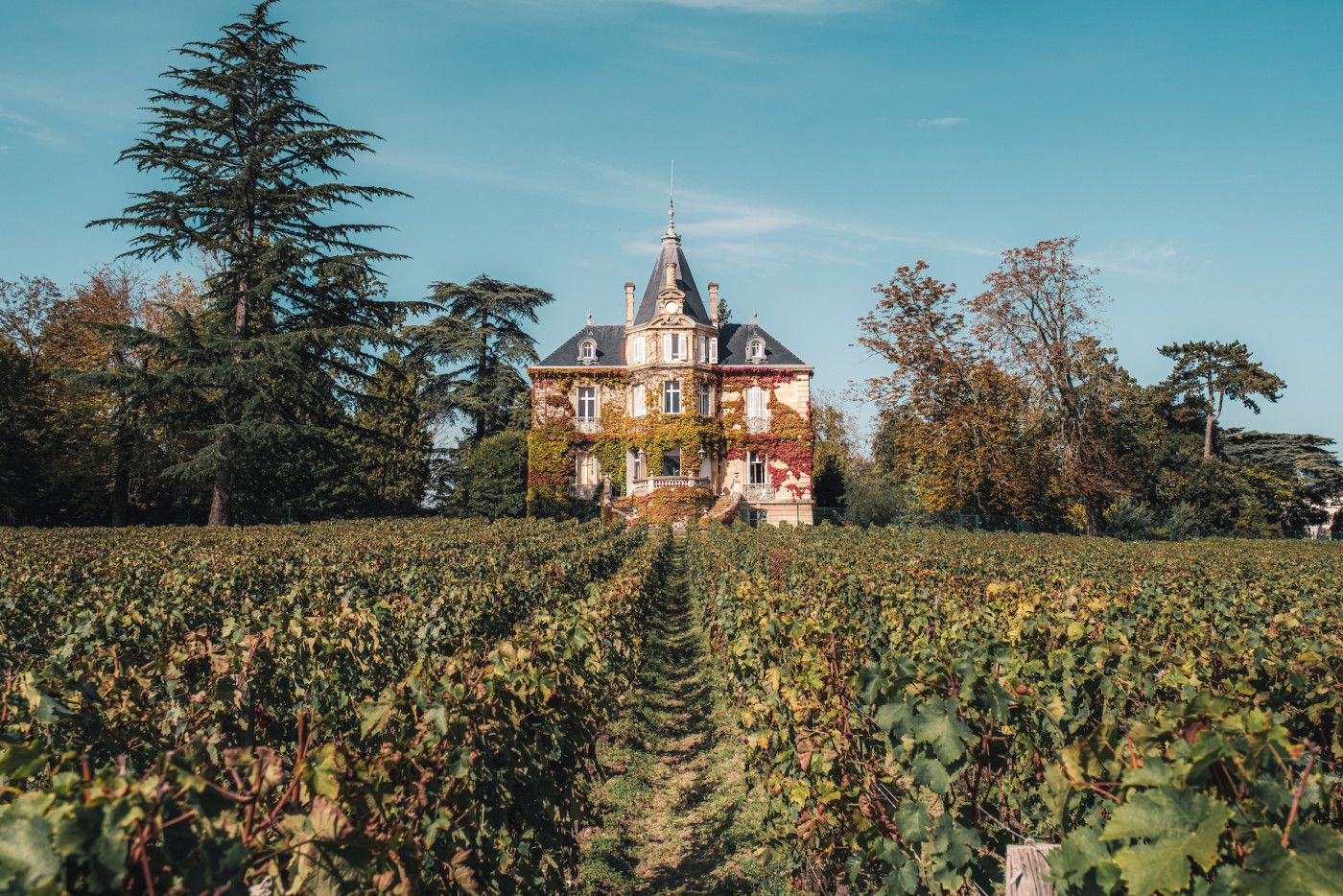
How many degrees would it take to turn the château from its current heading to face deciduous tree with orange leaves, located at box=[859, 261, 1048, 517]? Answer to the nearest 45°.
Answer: approximately 45° to its left

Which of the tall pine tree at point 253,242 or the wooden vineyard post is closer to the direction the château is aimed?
the wooden vineyard post

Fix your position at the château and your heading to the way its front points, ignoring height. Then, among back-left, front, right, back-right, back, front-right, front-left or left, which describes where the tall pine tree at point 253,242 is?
front-right

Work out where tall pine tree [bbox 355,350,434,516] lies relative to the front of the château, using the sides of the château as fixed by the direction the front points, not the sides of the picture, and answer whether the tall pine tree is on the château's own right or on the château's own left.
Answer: on the château's own right

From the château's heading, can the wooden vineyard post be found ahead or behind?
ahead

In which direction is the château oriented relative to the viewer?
toward the camera

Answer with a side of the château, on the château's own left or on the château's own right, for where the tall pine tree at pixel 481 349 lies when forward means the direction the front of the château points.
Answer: on the château's own right
